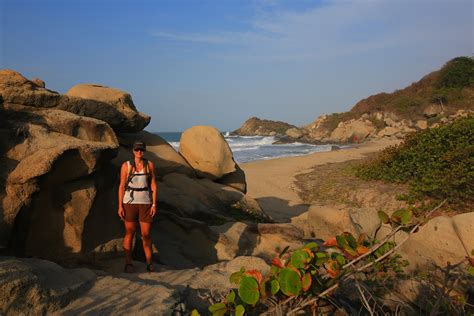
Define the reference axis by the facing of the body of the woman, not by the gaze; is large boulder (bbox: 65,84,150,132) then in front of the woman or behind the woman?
behind

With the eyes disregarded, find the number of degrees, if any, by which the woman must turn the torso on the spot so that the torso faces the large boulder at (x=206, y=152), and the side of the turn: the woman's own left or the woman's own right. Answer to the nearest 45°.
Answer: approximately 180°

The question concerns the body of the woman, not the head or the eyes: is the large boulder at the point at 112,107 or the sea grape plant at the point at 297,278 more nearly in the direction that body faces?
the sea grape plant

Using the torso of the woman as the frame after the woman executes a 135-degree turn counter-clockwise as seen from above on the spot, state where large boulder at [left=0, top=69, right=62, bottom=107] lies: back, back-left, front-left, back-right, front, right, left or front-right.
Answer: left

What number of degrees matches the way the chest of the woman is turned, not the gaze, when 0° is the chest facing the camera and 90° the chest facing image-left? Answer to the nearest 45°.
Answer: approximately 0°

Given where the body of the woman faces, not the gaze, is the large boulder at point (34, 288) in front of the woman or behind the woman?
in front

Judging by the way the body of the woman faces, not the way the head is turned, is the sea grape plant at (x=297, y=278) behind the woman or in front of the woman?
in front

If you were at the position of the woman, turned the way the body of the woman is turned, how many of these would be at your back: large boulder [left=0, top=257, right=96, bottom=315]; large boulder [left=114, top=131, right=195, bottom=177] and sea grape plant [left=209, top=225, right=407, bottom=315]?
1

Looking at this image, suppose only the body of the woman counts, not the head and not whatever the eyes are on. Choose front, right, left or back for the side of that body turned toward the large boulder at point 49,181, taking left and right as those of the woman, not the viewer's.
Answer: right

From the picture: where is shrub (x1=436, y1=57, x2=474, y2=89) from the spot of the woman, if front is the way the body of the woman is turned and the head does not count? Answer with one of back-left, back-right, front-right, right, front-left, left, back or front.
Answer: back-left
